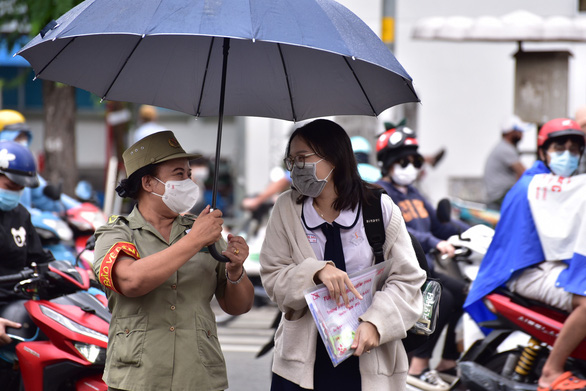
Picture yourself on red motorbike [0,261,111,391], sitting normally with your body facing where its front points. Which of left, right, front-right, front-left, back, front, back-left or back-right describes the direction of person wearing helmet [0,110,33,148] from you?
back-left

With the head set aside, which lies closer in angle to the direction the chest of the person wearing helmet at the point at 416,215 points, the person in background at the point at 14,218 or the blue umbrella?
the blue umbrella

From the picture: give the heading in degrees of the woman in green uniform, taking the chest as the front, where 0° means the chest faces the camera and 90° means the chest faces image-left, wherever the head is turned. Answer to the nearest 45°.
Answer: approximately 315°

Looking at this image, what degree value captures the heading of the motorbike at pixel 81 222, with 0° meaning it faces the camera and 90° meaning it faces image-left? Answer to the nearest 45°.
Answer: approximately 315°

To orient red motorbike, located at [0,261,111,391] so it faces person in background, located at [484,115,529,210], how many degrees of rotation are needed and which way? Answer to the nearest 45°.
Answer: approximately 90° to its left

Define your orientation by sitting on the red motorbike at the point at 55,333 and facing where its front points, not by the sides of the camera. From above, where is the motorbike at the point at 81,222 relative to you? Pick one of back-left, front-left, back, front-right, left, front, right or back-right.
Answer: back-left
